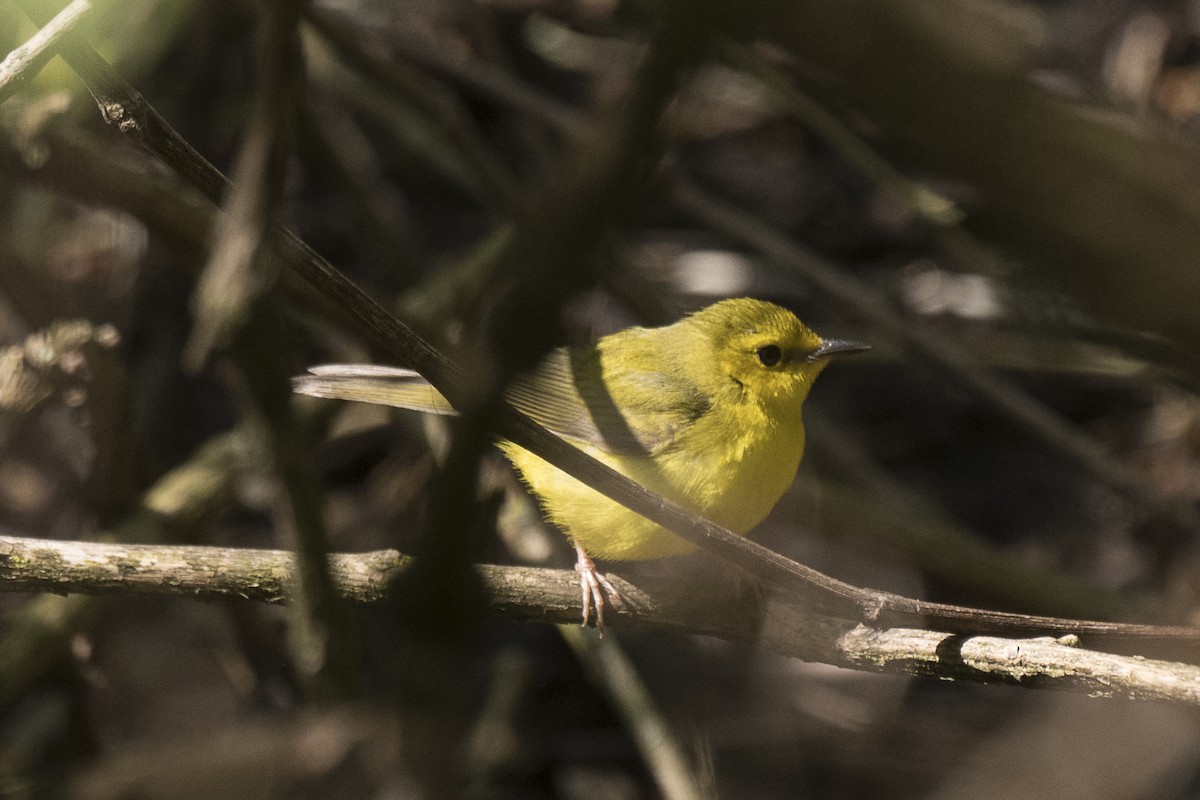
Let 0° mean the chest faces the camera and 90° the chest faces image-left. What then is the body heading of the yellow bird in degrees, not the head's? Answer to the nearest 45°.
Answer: approximately 270°
